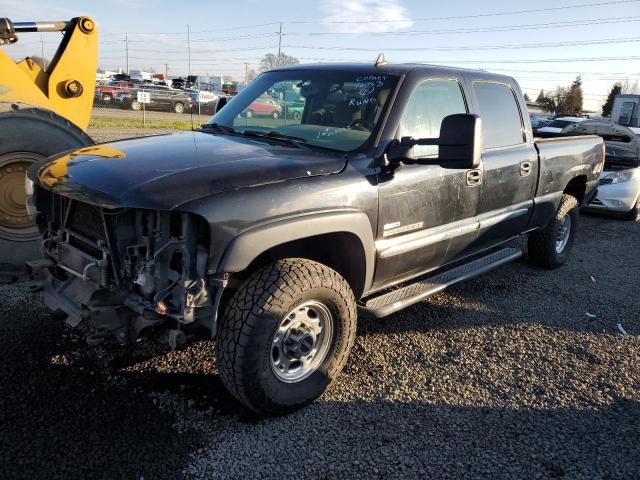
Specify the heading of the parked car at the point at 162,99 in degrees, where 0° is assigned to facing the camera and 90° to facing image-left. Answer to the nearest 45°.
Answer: approximately 90°

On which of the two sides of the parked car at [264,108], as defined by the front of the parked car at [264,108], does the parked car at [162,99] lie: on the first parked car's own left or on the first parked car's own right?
on the first parked car's own right

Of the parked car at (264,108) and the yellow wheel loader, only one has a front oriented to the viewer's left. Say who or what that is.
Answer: the parked car

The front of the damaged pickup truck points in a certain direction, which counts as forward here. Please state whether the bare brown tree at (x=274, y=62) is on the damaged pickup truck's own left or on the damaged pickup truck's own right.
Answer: on the damaged pickup truck's own right

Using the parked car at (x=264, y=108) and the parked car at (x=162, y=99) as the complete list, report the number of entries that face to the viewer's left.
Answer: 2

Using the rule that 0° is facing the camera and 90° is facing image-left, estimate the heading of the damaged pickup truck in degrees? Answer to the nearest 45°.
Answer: approximately 45°

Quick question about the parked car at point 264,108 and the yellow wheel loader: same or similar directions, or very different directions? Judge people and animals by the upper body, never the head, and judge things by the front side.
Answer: very different directions

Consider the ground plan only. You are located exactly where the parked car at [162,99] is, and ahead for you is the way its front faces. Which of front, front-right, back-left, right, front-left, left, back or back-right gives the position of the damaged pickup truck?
left

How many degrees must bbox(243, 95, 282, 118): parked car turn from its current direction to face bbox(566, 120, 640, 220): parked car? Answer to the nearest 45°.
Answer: approximately 135° to its right
